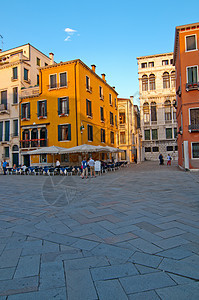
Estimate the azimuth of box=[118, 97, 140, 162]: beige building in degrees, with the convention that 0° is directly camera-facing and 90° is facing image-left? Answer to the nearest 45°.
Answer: approximately 0°

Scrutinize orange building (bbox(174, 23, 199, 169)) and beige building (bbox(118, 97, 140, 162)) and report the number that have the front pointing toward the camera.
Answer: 2

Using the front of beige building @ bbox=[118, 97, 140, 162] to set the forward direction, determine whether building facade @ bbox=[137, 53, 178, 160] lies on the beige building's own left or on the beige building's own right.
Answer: on the beige building's own left

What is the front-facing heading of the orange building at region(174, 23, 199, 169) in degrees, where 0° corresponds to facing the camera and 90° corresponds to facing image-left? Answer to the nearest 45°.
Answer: approximately 0°

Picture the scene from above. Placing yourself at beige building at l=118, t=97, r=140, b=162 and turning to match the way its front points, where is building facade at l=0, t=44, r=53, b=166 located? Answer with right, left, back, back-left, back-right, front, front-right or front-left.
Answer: front-right

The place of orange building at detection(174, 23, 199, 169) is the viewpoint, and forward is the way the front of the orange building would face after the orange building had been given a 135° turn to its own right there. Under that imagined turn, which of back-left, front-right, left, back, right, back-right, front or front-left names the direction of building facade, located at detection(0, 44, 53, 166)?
front-left
